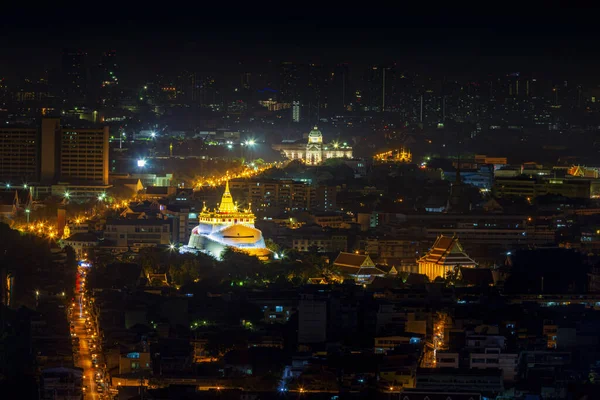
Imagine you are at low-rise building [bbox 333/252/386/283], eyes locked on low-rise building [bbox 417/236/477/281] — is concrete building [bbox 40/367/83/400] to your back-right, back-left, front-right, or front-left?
back-right

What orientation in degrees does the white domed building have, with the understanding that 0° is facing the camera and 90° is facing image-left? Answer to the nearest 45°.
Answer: approximately 0°
